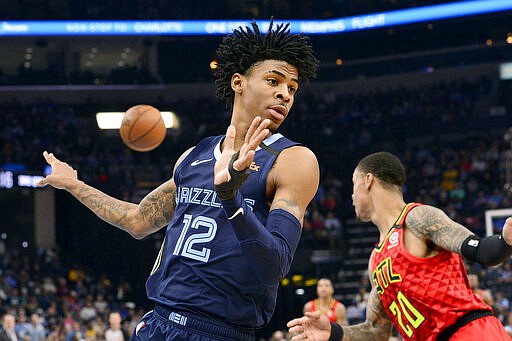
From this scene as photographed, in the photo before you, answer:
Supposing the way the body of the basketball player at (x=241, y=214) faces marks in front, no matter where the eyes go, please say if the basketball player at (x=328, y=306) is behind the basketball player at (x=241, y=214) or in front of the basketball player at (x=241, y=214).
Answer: behind

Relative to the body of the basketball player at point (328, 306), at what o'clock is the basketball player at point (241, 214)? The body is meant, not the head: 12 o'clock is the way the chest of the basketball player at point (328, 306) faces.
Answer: the basketball player at point (241, 214) is roughly at 12 o'clock from the basketball player at point (328, 306).

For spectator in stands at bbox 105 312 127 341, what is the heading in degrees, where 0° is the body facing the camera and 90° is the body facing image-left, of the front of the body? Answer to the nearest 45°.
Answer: approximately 0°

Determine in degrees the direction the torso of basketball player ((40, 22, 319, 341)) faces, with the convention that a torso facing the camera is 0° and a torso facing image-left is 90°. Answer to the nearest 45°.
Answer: approximately 0°

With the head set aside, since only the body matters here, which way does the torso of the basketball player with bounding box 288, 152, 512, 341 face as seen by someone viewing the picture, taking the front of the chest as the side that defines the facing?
to the viewer's left

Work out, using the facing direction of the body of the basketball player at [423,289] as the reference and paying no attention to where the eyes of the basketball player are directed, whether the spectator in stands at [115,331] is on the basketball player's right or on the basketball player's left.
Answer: on the basketball player's right

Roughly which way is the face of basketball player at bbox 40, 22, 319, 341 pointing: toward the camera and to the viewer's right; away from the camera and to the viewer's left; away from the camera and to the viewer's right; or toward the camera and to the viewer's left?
toward the camera and to the viewer's right
